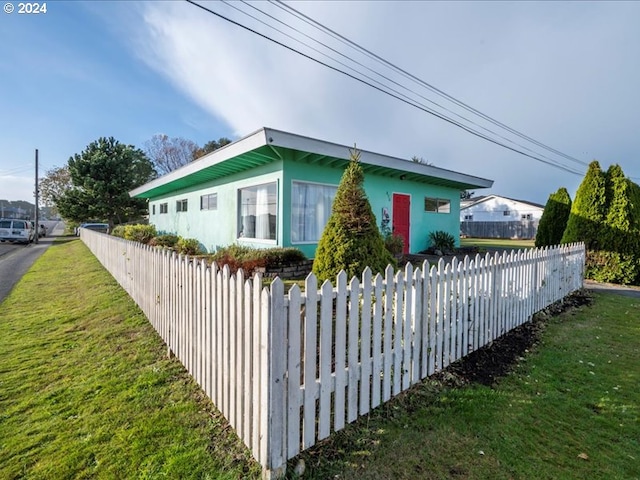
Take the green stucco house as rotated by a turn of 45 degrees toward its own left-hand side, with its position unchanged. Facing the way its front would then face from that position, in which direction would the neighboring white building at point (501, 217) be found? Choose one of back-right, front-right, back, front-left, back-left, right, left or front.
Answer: front-left

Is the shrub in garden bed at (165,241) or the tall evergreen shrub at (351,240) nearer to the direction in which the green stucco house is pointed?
the tall evergreen shrub

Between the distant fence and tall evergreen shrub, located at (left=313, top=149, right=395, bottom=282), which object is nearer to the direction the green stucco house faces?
the tall evergreen shrub

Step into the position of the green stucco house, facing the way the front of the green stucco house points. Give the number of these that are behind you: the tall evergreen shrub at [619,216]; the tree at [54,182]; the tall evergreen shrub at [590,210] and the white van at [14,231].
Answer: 2

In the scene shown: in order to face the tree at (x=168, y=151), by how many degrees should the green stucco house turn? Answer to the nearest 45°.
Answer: approximately 180°

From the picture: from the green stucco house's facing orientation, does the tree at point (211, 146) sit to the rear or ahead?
to the rear

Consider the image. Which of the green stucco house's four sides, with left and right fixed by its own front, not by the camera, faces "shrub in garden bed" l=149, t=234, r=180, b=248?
right

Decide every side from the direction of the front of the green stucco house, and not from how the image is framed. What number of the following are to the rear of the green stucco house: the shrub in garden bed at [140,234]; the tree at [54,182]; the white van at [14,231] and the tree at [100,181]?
4

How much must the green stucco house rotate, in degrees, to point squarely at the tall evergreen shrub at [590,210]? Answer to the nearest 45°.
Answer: approximately 45° to its left

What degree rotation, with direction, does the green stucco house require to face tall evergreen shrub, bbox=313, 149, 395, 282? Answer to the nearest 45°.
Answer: approximately 45° to its right

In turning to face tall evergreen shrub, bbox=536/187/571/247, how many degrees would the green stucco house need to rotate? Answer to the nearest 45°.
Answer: approximately 45° to its left
